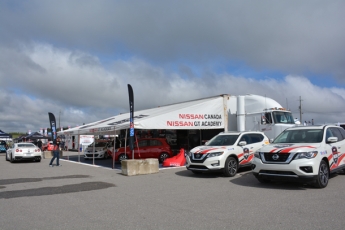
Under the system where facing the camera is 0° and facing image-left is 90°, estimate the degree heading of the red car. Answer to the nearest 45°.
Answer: approximately 90°

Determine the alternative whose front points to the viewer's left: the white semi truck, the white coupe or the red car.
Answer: the red car

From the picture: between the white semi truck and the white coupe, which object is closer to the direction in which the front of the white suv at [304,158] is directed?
the white coupe

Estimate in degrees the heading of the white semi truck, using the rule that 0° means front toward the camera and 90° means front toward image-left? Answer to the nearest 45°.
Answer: approximately 315°

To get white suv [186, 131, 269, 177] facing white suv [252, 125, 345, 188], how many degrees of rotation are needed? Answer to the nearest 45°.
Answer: approximately 90° to its left

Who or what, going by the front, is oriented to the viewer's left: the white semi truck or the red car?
the red car
